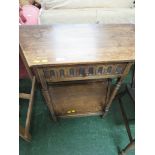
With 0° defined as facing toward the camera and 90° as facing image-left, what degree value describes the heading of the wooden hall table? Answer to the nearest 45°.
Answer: approximately 0°

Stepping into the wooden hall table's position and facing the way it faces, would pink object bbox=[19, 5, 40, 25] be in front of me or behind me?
behind
